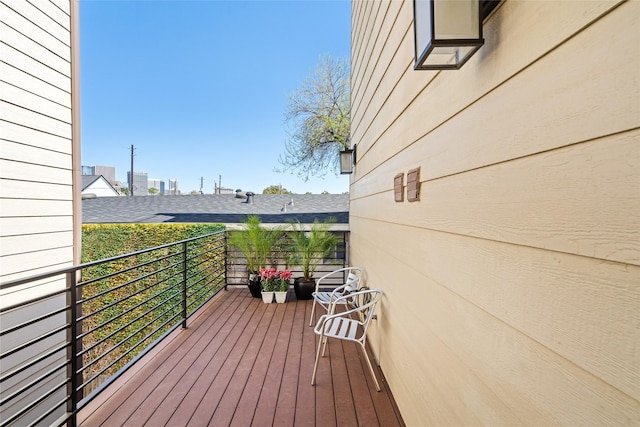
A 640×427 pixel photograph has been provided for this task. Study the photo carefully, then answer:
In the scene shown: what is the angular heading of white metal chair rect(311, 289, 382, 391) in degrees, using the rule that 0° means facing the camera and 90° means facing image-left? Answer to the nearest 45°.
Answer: approximately 90°

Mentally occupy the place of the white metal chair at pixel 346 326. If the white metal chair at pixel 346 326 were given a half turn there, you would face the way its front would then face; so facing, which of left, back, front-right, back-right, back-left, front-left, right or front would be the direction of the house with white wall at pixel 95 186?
back-left

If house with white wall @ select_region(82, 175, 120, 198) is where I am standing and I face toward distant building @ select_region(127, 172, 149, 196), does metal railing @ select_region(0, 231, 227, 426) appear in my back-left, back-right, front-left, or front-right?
back-right

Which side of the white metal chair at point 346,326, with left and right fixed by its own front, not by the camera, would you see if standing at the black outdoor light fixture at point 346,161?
right

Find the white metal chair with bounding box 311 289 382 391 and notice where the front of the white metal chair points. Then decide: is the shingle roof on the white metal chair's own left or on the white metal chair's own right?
on the white metal chair's own right

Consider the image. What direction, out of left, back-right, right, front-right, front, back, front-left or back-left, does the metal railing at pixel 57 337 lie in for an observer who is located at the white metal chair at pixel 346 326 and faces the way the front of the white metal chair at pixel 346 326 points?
front

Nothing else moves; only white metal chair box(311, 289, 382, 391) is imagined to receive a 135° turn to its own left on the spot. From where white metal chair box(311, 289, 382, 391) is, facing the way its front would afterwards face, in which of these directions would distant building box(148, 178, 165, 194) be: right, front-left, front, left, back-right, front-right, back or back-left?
back

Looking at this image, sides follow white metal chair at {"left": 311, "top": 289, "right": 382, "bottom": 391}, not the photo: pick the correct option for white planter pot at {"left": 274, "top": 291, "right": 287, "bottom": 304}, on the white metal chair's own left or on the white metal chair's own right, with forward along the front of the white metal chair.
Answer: on the white metal chair's own right

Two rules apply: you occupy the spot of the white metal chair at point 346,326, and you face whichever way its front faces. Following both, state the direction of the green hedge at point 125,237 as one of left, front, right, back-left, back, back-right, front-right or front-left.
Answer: front-right

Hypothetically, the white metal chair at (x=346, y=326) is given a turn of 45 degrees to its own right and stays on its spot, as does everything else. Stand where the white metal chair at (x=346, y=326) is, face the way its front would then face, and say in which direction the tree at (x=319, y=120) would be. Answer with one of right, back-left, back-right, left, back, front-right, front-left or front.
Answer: front-right
